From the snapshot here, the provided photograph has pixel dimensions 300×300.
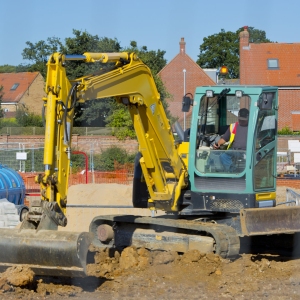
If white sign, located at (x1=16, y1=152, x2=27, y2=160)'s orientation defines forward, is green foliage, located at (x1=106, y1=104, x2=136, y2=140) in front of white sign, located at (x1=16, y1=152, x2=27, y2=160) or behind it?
behind

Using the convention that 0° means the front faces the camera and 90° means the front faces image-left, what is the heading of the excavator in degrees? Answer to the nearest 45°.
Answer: approximately 45°

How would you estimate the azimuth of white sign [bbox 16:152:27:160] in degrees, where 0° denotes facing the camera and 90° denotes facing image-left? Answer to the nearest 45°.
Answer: approximately 0°

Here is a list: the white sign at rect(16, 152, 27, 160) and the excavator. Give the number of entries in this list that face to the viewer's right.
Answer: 0

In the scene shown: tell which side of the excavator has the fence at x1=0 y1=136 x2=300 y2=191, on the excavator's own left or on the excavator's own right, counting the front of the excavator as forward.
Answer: on the excavator's own right

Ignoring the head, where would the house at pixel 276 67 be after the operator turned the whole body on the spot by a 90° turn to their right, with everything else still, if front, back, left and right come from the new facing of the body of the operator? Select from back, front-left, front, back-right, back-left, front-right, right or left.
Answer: front-right

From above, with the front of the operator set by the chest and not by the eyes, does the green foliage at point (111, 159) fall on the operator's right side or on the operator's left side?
on the operator's right side

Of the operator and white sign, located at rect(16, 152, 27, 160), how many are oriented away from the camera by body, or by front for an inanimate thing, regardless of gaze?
0

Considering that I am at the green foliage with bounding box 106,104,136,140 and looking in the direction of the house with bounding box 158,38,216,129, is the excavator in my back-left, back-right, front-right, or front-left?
back-right

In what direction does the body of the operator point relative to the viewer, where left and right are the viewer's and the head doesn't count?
facing the viewer and to the left of the viewer
